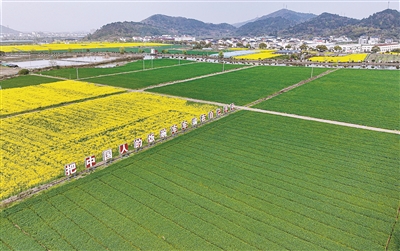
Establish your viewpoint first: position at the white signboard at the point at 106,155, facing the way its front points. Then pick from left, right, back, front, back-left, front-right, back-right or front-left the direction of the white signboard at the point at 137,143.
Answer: left

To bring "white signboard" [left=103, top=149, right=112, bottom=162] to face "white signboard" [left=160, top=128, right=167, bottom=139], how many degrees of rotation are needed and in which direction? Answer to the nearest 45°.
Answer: approximately 90° to its left

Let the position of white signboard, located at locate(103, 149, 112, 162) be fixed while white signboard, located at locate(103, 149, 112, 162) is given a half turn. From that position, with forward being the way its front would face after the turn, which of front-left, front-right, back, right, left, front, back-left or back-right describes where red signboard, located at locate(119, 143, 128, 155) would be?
right

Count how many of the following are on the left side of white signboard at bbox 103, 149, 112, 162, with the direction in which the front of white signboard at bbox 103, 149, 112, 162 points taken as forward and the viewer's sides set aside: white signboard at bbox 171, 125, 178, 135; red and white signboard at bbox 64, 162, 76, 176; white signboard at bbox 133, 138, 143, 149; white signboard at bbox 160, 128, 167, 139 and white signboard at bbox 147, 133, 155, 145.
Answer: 4

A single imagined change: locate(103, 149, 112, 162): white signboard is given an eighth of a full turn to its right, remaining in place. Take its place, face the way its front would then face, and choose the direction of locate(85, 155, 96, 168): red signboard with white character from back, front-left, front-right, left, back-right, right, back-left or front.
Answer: front-right

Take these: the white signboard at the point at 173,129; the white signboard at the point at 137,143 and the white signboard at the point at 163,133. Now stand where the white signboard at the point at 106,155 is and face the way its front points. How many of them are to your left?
3

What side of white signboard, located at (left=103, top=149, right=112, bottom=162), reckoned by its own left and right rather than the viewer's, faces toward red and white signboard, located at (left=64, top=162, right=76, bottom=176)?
right

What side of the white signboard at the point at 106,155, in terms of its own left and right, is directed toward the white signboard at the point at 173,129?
left

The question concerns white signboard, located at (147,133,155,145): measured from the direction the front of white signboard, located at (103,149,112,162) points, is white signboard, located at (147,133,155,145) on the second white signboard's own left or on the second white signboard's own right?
on the second white signboard's own left
